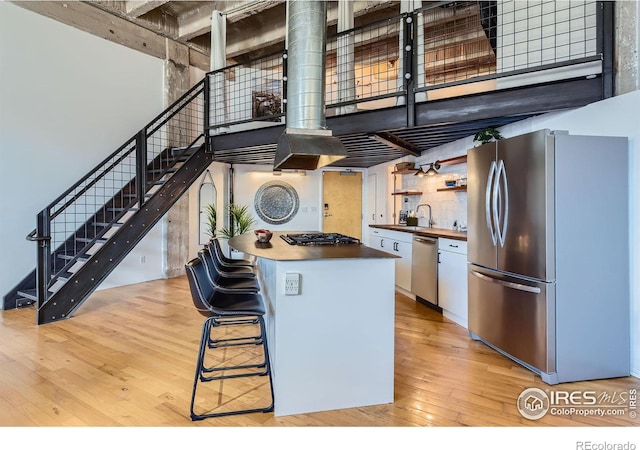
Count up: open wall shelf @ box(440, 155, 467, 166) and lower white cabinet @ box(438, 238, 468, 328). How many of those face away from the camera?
0

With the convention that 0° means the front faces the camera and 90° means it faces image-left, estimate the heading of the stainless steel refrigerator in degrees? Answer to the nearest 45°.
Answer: approximately 45°

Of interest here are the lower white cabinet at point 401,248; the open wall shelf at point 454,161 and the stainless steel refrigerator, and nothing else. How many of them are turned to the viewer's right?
0

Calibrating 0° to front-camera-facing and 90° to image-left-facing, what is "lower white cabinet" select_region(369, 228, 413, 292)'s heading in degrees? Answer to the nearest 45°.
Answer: approximately 45°

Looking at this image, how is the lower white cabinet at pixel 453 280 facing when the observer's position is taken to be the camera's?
facing the viewer and to the left of the viewer

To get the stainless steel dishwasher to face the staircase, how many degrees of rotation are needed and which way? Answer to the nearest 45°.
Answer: approximately 45° to its right

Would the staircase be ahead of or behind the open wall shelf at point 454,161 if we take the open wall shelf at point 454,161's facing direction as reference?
ahead
